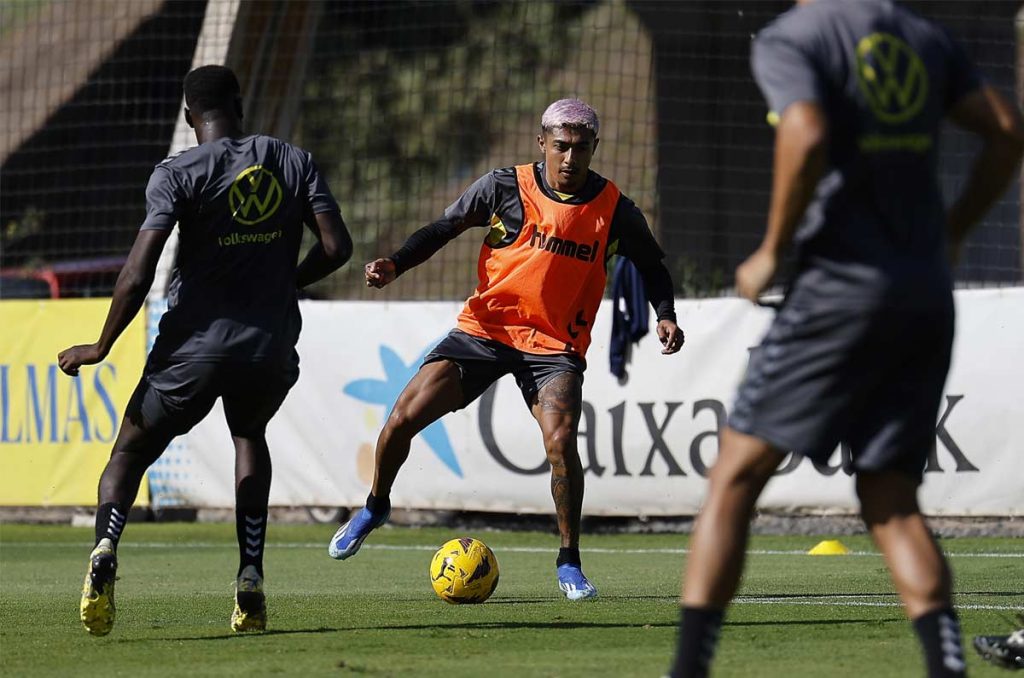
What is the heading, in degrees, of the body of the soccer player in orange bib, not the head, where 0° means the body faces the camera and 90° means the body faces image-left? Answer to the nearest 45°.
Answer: approximately 0°

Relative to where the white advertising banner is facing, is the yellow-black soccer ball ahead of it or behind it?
ahead

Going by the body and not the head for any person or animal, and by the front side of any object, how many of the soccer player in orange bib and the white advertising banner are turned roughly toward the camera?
2

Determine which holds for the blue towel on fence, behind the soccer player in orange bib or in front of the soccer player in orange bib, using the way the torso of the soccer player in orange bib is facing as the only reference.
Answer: behind

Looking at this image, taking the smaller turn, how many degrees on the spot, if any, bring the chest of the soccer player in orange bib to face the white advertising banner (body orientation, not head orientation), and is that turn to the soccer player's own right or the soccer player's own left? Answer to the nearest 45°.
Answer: approximately 180°

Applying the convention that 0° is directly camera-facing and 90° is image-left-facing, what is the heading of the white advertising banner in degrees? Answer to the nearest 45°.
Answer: approximately 0°
